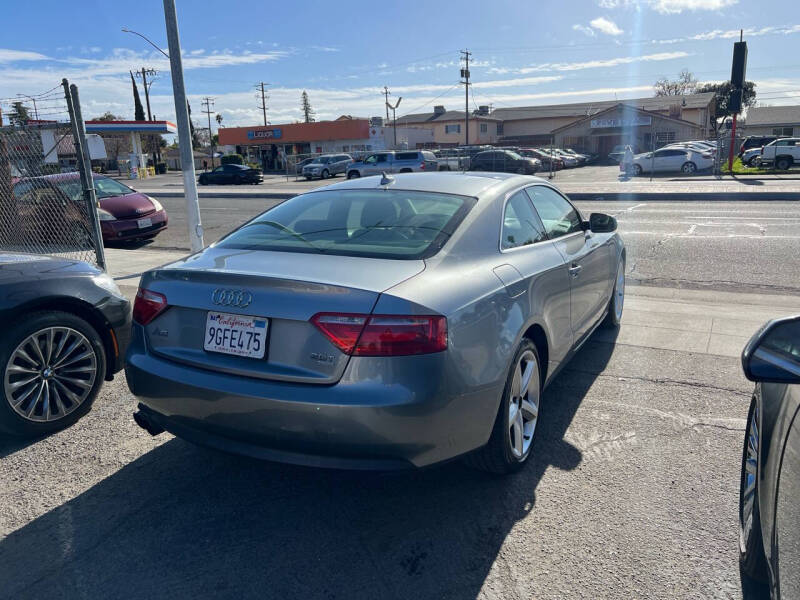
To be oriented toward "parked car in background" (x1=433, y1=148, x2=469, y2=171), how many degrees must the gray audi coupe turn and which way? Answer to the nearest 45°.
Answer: approximately 45° to its left

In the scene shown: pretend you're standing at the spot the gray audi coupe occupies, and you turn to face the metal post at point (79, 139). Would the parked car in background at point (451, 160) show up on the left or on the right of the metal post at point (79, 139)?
right

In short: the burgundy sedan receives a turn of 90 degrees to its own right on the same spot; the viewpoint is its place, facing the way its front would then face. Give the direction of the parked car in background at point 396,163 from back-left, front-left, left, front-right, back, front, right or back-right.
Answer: back

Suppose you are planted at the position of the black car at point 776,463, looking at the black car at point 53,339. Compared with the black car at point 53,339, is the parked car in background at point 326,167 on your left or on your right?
right

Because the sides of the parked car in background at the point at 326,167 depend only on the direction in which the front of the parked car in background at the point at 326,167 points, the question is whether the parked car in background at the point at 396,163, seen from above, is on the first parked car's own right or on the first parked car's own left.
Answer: on the first parked car's own left

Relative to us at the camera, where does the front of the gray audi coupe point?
facing away from the viewer and to the right of the viewer

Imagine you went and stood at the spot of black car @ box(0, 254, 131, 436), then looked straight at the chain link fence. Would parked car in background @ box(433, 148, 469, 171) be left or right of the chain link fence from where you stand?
right

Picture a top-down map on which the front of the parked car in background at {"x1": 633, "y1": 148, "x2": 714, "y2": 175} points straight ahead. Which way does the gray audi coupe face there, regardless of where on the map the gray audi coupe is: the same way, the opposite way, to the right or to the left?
to the right

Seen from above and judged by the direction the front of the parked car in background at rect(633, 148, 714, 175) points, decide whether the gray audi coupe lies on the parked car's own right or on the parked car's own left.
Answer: on the parked car's own left

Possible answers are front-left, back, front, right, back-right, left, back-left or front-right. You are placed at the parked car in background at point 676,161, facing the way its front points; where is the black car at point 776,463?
left

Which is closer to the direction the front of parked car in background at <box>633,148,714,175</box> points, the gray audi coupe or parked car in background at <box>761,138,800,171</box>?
the gray audi coupe

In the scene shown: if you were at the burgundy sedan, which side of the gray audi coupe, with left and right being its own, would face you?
left

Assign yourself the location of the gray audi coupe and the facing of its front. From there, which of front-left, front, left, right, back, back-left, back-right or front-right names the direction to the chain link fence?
left
